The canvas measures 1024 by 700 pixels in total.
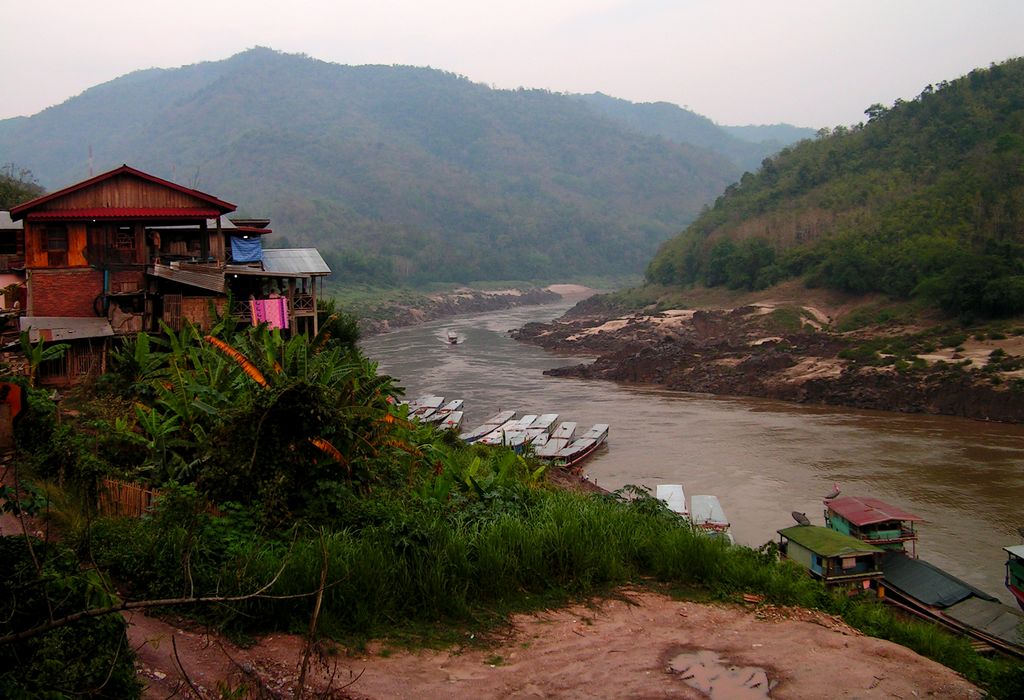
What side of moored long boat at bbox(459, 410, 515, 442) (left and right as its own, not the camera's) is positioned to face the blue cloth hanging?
front

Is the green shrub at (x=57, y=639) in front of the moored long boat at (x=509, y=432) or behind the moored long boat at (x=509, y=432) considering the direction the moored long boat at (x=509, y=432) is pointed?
in front

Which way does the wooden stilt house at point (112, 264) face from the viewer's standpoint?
toward the camera

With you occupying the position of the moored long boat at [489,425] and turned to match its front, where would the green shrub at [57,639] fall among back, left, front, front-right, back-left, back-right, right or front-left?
front-left

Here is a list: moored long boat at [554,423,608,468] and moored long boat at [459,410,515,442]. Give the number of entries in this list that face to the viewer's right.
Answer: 0

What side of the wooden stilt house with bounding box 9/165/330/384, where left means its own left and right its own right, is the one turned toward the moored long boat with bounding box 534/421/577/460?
left

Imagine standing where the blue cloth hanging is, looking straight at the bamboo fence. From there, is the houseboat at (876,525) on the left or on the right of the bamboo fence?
left

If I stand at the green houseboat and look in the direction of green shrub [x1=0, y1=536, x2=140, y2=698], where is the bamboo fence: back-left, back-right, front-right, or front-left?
front-right

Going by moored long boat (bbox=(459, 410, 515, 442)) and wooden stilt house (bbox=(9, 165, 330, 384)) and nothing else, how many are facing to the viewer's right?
0
